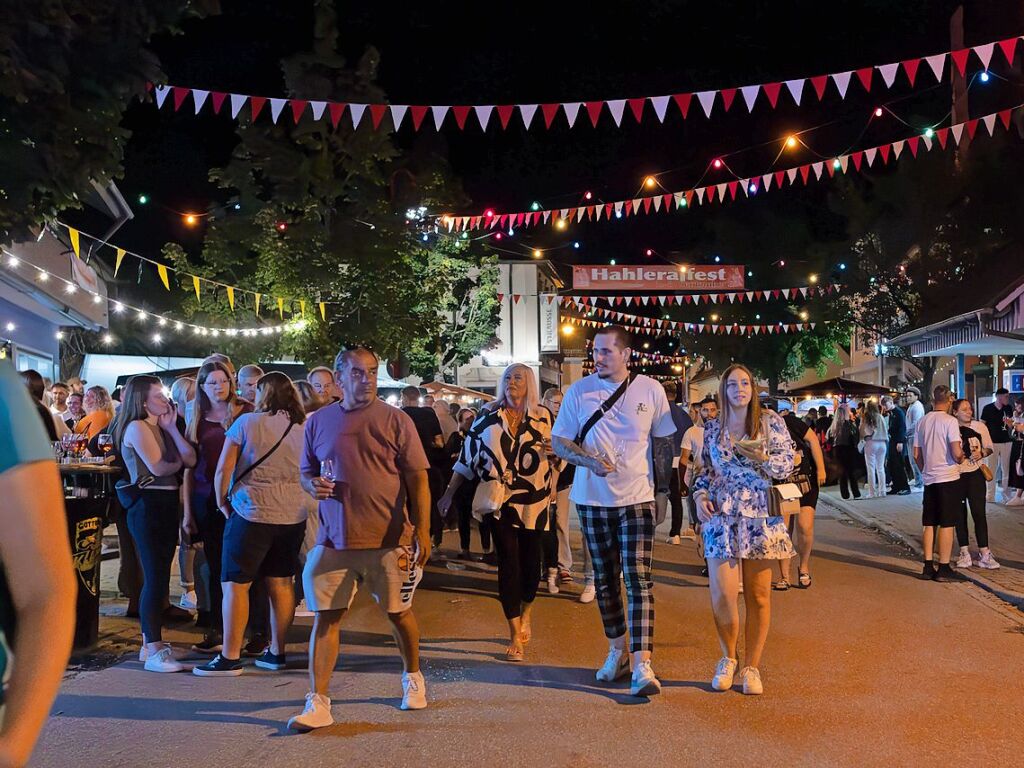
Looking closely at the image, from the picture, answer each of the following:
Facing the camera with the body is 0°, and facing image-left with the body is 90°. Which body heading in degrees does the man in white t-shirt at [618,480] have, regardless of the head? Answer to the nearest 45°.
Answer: approximately 0°

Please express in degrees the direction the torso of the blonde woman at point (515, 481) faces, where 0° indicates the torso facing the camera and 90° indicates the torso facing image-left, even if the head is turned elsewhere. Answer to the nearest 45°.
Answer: approximately 0°

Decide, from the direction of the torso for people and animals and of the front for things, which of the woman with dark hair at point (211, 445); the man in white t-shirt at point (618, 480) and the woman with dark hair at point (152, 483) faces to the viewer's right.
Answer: the woman with dark hair at point (152, 483)

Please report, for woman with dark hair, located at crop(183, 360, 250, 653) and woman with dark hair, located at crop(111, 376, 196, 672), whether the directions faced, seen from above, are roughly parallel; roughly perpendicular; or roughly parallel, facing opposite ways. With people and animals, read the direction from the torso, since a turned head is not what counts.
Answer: roughly perpendicular

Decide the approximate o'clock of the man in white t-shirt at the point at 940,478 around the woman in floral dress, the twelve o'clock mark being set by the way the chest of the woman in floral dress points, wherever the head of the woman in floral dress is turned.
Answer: The man in white t-shirt is roughly at 7 o'clock from the woman in floral dress.

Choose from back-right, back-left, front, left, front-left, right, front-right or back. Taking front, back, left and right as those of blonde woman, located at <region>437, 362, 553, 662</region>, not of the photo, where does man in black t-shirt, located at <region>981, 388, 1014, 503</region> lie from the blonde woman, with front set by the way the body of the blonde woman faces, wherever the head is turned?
back-left

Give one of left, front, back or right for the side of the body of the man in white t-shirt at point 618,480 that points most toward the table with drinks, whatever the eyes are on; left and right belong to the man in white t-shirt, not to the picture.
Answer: right

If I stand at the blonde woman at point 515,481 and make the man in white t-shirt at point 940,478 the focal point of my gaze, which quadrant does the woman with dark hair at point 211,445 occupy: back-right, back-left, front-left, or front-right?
back-left

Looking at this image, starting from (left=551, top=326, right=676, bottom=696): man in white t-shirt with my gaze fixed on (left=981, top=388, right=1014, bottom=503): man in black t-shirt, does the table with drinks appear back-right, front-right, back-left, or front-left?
back-left

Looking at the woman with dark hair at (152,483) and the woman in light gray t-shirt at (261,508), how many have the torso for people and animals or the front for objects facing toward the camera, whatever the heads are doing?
0

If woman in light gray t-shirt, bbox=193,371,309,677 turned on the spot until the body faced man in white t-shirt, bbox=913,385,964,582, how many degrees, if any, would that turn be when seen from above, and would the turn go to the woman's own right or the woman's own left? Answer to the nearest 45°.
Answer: approximately 135° to the woman's own right
